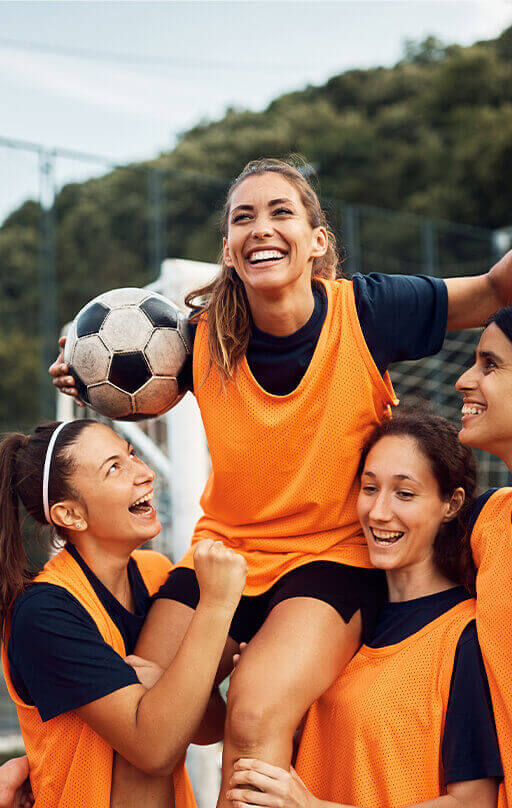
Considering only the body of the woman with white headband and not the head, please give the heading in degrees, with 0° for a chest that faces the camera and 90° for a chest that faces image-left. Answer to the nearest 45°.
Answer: approximately 315°

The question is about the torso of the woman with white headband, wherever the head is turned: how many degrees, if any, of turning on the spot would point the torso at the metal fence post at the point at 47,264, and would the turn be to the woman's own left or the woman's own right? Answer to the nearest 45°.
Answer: approximately 135° to the woman's own left
